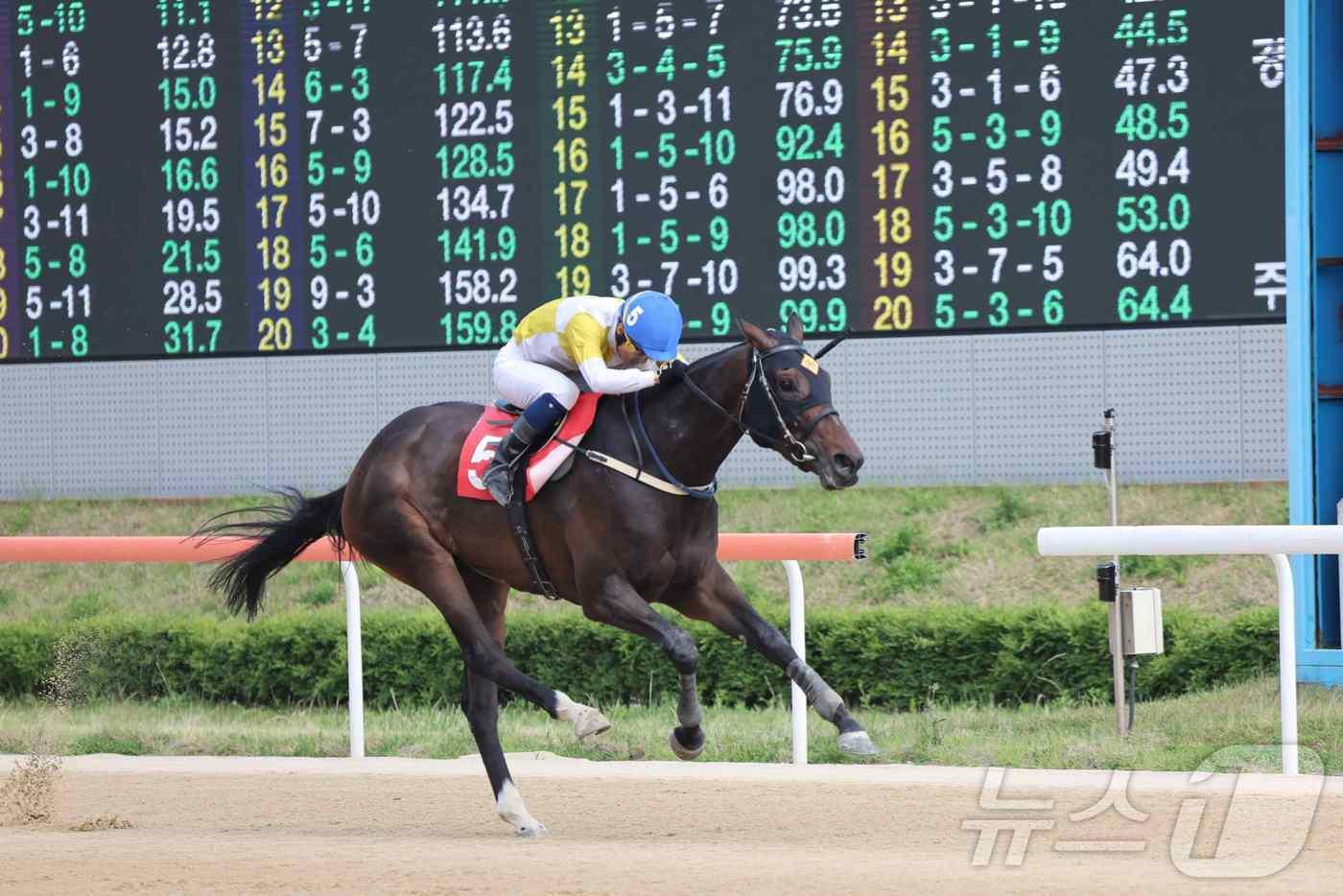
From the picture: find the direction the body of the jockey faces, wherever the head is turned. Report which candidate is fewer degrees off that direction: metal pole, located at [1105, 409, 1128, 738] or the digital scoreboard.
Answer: the metal pole

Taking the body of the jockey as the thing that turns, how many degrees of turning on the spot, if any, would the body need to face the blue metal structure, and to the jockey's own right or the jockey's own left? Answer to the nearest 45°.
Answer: approximately 45° to the jockey's own left

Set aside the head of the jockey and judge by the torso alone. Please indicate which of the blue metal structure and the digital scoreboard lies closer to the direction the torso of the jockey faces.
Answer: the blue metal structure

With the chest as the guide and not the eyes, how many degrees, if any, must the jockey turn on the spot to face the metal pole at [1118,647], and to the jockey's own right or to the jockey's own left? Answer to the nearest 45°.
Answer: approximately 45° to the jockey's own left

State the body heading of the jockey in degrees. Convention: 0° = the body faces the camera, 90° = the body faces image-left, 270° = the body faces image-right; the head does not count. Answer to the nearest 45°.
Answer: approximately 270°

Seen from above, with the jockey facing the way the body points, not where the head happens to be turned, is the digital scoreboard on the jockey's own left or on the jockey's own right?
on the jockey's own left
